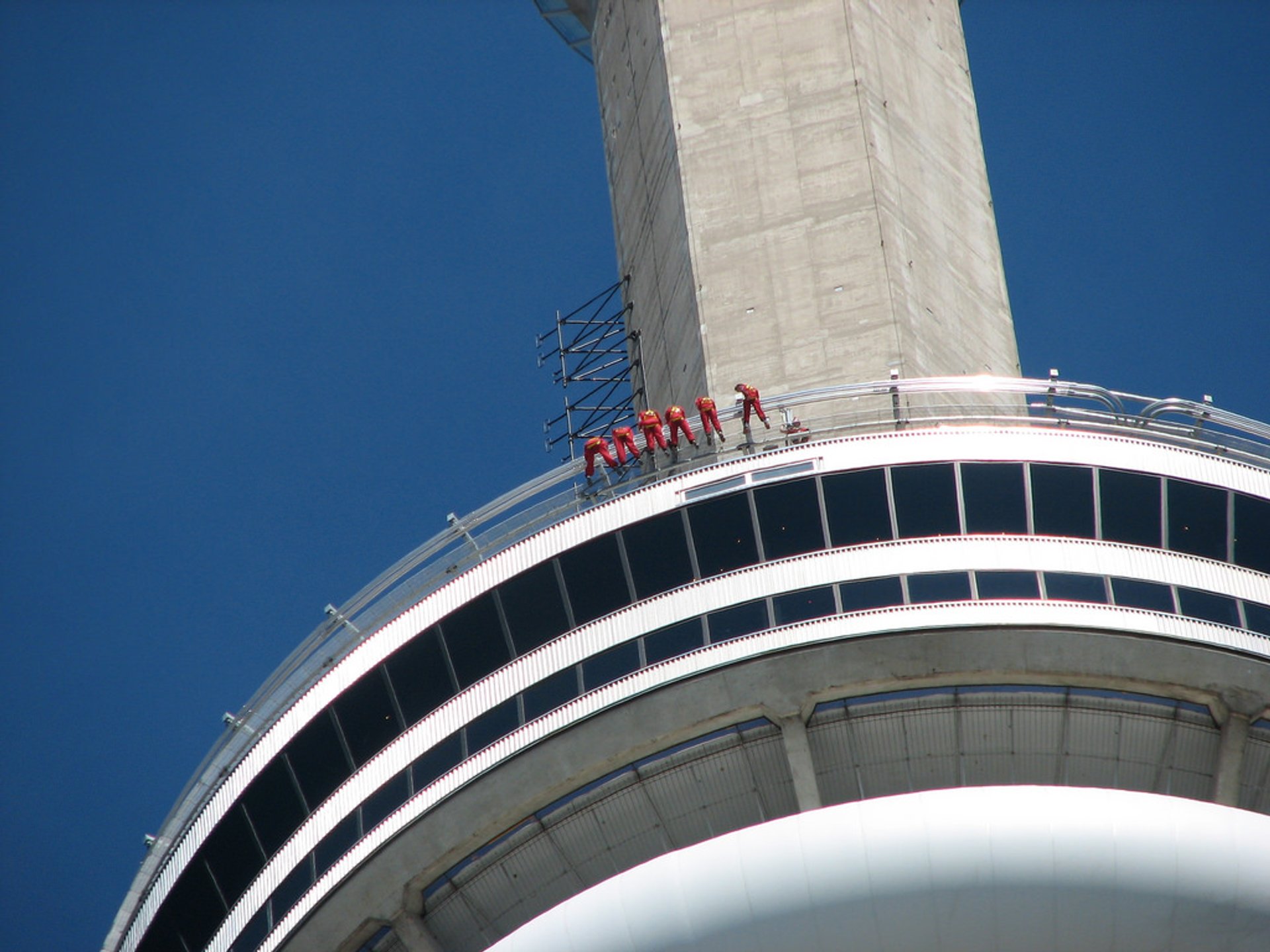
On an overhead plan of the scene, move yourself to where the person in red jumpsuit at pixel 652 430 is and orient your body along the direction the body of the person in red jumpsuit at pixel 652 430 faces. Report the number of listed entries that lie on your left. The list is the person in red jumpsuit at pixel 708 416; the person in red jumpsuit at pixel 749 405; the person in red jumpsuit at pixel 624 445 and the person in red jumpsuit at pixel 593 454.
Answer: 2

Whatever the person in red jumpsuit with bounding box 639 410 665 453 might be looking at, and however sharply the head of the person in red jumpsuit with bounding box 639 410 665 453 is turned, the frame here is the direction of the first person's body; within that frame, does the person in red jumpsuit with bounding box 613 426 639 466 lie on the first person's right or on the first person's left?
on the first person's right

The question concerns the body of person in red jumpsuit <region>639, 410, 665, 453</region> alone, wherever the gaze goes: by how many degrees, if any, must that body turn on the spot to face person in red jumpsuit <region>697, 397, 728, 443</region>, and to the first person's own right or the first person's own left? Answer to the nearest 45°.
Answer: approximately 90° to the first person's own right

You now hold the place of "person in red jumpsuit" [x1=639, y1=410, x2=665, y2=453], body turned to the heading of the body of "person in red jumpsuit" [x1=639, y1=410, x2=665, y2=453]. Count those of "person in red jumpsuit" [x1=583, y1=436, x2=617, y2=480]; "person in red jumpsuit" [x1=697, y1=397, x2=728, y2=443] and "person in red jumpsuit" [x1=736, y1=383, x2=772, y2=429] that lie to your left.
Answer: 1

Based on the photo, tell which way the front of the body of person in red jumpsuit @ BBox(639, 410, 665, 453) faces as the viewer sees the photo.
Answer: toward the camera

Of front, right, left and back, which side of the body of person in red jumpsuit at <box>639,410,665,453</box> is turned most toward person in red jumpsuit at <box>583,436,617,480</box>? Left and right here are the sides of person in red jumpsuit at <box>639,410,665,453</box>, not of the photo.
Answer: right
